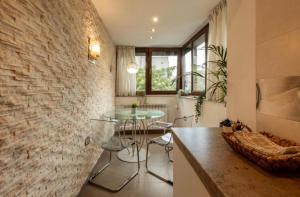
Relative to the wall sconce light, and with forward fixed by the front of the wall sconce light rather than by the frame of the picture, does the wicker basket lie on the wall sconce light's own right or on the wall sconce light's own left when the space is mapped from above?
on the wall sconce light's own right

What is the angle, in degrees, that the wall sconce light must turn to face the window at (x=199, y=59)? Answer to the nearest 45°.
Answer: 0° — it already faces it

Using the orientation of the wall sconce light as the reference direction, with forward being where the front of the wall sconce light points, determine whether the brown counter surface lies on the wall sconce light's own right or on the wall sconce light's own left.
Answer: on the wall sconce light's own right

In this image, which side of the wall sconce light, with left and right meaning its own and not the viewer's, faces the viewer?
right

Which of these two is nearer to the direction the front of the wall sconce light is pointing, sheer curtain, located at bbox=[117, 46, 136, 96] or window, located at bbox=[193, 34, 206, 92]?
the window

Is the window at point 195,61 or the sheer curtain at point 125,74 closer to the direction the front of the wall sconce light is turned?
the window

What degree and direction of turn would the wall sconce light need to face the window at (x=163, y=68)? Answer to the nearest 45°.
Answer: approximately 45° to its left

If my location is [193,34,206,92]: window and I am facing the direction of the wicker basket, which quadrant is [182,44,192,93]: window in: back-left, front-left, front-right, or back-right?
back-right

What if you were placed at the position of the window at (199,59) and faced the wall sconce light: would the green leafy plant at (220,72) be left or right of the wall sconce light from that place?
left

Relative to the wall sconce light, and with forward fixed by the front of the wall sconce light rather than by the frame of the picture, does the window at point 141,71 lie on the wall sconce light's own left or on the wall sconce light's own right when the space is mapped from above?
on the wall sconce light's own left
